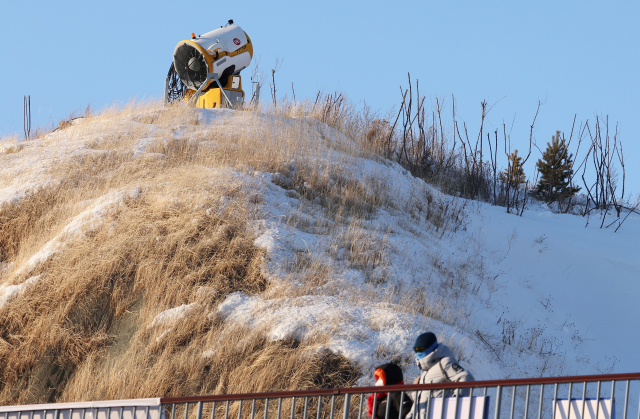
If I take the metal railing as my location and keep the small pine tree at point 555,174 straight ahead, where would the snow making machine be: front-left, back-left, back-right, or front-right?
front-left

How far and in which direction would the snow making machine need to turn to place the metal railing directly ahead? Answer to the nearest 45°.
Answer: approximately 135° to its right

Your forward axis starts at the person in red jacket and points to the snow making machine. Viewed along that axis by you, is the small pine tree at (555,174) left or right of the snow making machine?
right

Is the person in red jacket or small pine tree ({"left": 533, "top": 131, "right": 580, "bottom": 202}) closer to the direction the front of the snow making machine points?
the small pine tree

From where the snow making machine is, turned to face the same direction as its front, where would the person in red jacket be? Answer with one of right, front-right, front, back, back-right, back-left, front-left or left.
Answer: back-right

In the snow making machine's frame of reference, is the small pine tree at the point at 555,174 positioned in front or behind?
in front
